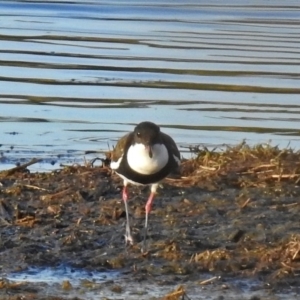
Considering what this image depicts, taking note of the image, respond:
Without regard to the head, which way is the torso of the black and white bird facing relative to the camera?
toward the camera
